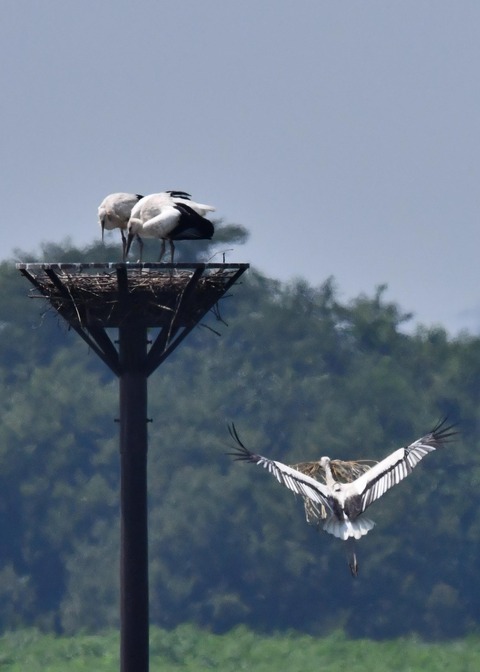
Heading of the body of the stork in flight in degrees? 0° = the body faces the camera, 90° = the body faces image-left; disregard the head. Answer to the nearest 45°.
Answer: approximately 180°

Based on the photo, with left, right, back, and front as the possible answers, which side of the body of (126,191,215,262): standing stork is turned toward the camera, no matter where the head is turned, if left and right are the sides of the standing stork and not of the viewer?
left

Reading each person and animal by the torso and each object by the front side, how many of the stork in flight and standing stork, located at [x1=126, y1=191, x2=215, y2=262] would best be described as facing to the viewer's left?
1

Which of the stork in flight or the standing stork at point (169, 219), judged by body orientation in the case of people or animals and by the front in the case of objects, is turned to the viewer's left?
the standing stork

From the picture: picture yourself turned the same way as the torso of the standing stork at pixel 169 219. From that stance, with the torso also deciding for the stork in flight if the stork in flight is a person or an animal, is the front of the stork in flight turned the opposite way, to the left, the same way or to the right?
to the right
